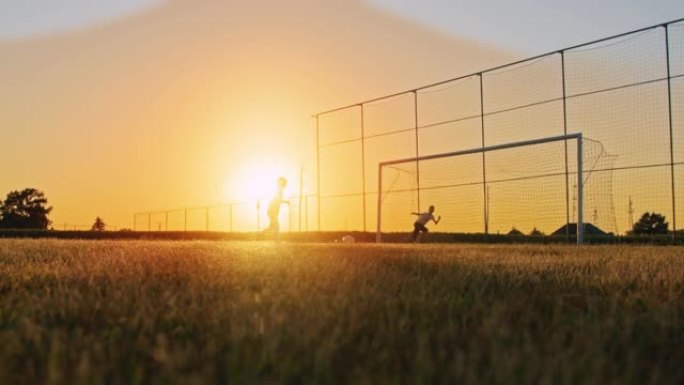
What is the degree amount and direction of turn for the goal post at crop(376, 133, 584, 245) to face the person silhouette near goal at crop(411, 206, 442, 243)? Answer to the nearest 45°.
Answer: approximately 45° to its right

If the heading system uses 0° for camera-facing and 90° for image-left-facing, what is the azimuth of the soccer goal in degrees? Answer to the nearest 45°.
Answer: approximately 45°

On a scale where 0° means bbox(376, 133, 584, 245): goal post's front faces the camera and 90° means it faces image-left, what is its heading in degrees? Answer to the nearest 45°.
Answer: approximately 45°
